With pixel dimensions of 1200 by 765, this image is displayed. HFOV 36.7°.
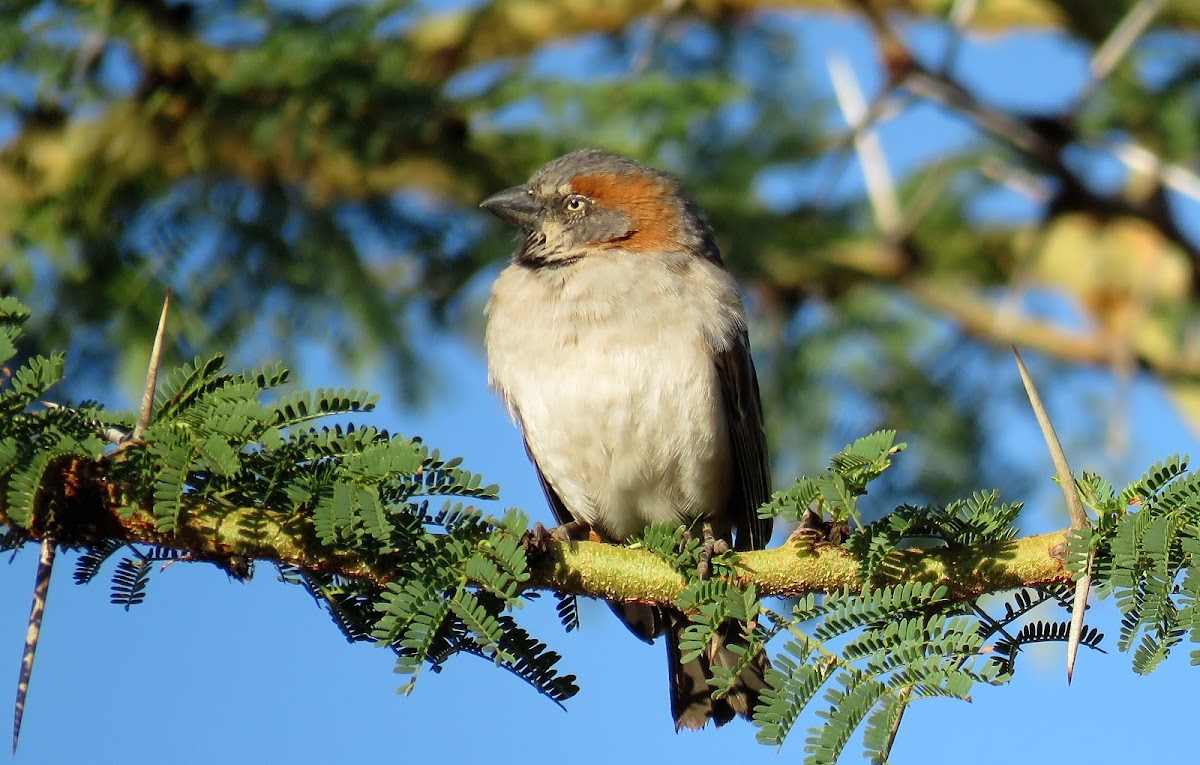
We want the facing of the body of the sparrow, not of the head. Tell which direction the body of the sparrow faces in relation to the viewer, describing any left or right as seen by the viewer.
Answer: facing the viewer and to the left of the viewer

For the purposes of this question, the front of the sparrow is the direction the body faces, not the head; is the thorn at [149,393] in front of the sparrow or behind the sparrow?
in front

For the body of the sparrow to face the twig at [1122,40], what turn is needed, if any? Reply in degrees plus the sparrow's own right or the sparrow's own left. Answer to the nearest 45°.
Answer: approximately 135° to the sparrow's own left

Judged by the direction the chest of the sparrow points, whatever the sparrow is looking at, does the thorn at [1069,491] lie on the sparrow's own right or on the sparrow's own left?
on the sparrow's own left
